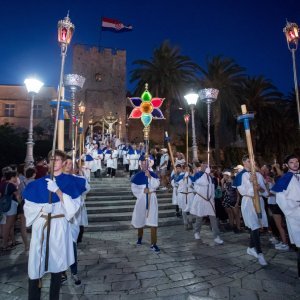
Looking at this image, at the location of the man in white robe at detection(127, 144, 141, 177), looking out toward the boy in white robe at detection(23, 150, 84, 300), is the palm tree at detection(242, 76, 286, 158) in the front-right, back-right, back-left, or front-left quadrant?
back-left

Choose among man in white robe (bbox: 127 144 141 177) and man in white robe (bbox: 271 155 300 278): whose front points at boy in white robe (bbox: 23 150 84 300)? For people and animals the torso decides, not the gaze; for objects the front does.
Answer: man in white robe (bbox: 127 144 141 177)

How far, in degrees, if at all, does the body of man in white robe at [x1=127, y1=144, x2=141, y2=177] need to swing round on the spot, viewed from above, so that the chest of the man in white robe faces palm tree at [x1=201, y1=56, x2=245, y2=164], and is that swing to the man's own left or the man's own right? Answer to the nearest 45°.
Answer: approximately 135° to the man's own left

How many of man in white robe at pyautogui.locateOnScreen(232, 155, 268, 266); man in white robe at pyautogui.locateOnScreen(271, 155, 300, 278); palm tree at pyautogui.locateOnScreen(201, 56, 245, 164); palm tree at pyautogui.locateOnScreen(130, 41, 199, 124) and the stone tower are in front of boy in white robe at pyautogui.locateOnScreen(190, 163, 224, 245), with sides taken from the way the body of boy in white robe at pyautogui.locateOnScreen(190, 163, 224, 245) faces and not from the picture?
2

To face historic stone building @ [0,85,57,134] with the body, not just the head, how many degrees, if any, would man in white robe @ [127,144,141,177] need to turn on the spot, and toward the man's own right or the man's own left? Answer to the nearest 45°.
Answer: approximately 135° to the man's own right

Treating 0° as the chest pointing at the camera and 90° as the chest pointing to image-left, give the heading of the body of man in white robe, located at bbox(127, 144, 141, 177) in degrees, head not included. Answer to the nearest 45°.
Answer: approximately 0°

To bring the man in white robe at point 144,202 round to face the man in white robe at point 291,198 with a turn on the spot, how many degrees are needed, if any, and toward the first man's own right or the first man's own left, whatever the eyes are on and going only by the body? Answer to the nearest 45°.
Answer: approximately 45° to the first man's own left

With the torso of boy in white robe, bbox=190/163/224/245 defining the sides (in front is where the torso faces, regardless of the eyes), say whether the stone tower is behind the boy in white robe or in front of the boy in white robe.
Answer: behind

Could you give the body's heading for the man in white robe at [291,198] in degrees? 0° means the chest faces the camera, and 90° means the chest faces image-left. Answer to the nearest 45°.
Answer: approximately 315°

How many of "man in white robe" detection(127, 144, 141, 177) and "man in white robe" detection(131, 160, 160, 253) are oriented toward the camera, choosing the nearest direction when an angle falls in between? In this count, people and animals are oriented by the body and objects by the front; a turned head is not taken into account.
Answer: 2

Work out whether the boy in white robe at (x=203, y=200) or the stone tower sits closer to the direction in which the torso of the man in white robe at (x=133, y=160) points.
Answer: the boy in white robe
